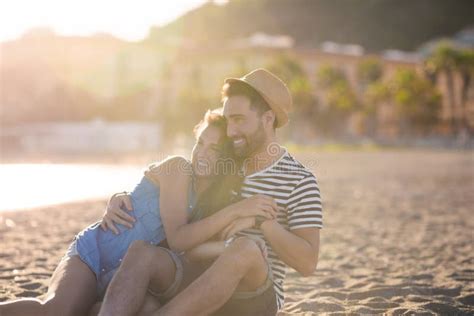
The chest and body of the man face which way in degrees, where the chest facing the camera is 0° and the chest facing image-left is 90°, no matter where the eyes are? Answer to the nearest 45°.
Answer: approximately 45°

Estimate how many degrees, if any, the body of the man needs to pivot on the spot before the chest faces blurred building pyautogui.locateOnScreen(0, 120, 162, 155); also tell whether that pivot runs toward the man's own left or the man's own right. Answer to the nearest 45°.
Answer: approximately 135° to the man's own right

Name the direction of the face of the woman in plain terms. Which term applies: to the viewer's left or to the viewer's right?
to the viewer's left
